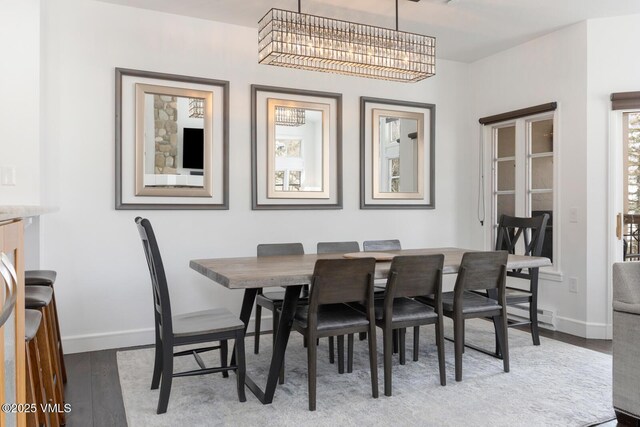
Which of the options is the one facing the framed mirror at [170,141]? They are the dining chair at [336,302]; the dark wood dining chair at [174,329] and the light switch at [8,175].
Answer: the dining chair

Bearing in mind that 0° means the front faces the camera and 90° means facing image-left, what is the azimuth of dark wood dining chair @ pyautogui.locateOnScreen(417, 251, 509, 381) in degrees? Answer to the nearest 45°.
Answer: approximately 135°

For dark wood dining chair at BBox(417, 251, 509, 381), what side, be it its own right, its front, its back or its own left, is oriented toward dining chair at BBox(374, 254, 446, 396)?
left

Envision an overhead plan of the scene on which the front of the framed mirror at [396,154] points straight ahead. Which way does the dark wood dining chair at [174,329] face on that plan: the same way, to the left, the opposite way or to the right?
to the left

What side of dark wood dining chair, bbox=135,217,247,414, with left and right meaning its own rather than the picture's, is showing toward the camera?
right

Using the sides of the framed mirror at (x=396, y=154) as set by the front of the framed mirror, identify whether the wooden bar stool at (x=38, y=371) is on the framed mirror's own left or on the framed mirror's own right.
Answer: on the framed mirror's own right

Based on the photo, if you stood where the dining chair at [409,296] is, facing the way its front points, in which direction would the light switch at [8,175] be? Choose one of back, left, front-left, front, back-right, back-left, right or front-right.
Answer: front-left

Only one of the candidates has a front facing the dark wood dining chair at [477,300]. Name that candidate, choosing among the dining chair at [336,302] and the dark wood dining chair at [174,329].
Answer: the dark wood dining chair at [174,329]

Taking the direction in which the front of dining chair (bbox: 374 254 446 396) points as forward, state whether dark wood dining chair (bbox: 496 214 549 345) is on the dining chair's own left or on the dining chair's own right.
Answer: on the dining chair's own right

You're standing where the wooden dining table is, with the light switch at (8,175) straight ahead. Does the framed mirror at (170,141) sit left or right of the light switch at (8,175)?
right

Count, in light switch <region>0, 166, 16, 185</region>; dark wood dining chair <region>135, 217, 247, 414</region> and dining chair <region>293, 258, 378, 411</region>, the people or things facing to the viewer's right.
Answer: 1

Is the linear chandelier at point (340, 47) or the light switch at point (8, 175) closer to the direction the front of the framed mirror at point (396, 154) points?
the linear chandelier

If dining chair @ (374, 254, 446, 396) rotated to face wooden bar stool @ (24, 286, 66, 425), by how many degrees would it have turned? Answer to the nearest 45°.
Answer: approximately 90° to its left

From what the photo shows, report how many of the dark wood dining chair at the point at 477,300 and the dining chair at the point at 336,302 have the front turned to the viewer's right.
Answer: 0
